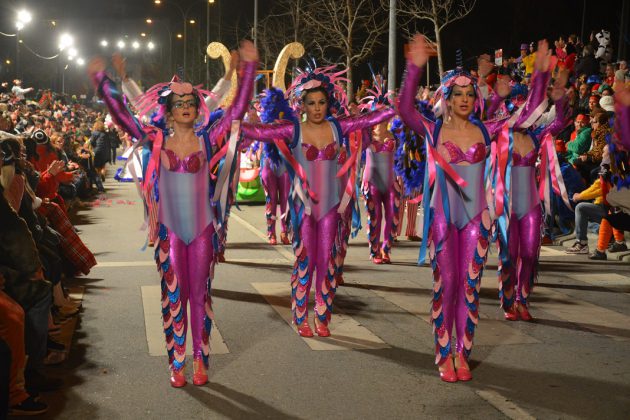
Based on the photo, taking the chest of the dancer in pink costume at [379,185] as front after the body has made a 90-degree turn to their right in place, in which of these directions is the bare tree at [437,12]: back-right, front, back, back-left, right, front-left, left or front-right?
right

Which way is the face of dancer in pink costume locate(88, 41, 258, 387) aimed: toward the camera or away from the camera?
toward the camera

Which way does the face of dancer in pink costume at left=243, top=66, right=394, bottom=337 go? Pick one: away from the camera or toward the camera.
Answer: toward the camera

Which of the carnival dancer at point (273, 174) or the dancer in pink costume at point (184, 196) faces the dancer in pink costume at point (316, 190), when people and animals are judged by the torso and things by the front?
the carnival dancer

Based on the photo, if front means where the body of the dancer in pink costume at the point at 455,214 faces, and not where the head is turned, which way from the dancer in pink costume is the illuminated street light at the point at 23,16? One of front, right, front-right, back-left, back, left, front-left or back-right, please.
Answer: back-right

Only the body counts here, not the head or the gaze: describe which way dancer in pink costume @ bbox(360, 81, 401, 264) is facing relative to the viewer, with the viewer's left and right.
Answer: facing the viewer

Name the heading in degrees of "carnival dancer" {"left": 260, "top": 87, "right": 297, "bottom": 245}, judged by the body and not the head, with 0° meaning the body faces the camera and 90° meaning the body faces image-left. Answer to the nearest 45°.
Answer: approximately 180°

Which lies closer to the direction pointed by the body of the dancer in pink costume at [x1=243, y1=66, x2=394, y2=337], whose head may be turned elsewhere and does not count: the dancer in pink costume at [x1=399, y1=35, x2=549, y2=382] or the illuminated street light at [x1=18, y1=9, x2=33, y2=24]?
the dancer in pink costume

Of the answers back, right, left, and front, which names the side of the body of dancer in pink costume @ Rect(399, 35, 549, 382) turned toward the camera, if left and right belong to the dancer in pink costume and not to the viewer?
front

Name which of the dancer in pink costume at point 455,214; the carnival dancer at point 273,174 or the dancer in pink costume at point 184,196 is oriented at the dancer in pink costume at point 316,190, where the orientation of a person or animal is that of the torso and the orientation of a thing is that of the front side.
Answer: the carnival dancer

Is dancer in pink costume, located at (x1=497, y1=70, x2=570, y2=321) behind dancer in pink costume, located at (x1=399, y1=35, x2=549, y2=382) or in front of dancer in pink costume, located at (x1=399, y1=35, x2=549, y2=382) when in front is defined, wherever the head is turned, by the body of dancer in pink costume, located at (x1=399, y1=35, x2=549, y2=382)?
behind

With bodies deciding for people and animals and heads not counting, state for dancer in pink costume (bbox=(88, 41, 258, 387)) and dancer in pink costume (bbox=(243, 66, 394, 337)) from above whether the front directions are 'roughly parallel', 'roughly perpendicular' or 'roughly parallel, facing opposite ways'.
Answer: roughly parallel

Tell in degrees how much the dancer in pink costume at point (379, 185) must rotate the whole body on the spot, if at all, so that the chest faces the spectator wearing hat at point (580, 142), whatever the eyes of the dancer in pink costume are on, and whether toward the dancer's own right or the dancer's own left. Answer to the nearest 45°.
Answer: approximately 135° to the dancer's own left
